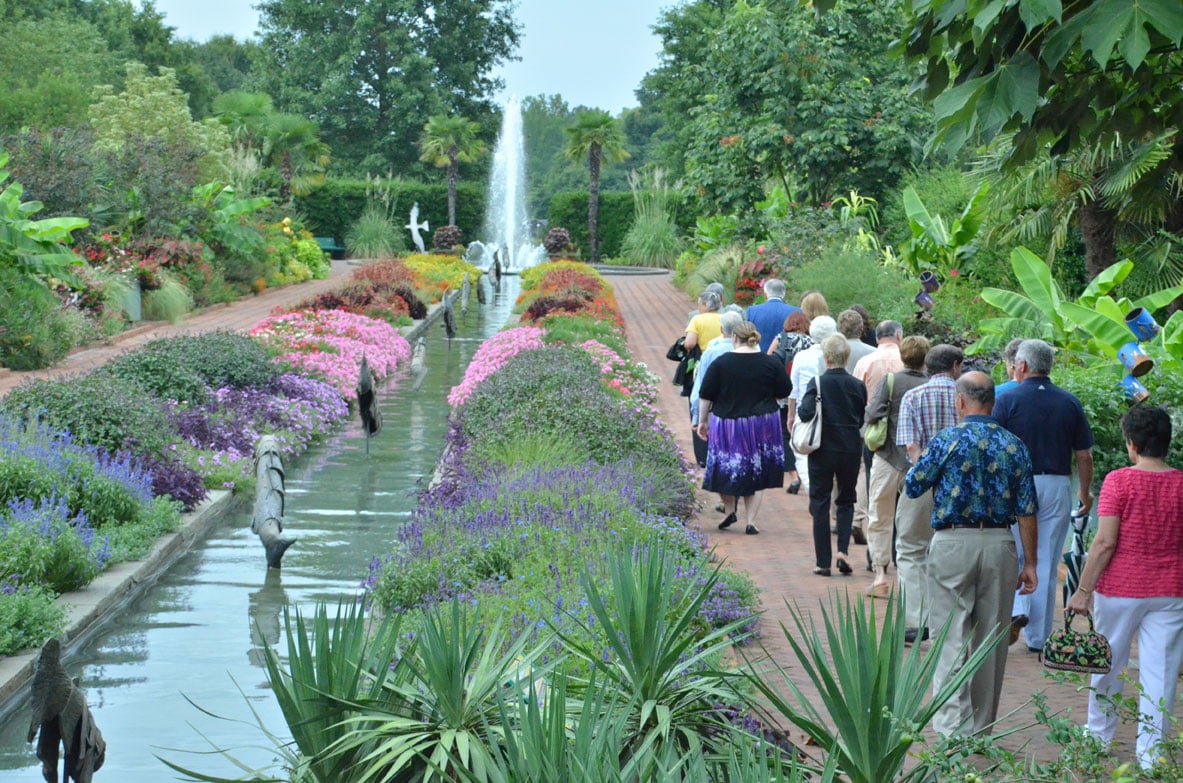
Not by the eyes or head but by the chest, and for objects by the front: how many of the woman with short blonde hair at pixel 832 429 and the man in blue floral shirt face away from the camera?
2

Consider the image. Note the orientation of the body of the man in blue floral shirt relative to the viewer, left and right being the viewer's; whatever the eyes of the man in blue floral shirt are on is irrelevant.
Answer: facing away from the viewer

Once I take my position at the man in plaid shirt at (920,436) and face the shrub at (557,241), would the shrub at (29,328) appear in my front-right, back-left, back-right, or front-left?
front-left

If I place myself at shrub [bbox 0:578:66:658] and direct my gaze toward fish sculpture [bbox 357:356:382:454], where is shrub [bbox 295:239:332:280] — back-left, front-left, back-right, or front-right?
front-left

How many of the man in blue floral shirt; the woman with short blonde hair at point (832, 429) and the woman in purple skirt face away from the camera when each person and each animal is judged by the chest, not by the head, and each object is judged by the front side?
3

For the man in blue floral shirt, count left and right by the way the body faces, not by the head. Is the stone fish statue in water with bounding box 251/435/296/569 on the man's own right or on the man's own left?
on the man's own left

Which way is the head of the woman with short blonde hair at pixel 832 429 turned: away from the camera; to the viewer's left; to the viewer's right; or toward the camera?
away from the camera

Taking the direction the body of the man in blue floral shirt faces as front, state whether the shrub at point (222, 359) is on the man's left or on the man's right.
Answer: on the man's left

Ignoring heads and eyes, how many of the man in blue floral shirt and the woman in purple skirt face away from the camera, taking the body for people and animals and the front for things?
2

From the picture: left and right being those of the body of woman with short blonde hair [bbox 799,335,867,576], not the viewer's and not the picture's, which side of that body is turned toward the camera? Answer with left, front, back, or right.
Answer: back

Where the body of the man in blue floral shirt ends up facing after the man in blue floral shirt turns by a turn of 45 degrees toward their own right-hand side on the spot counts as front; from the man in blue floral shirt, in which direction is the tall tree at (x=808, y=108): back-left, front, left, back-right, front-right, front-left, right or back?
front-left

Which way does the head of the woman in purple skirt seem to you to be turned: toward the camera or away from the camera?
away from the camera

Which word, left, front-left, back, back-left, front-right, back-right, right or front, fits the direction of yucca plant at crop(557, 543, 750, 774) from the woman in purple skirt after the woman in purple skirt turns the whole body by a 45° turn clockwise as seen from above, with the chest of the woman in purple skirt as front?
back-right

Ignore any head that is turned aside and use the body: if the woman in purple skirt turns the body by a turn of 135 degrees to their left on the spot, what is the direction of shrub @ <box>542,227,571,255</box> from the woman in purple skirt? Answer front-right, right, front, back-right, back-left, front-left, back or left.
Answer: back-right

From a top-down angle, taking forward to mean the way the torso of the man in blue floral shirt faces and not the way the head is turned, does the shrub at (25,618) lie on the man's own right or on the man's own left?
on the man's own left

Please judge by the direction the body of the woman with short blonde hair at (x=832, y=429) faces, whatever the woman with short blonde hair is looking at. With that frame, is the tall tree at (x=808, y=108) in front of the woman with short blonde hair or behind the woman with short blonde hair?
in front

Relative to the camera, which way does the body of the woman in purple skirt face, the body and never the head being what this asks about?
away from the camera

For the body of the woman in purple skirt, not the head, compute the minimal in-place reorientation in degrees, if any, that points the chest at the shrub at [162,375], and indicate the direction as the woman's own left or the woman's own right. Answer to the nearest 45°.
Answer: approximately 45° to the woman's own left
